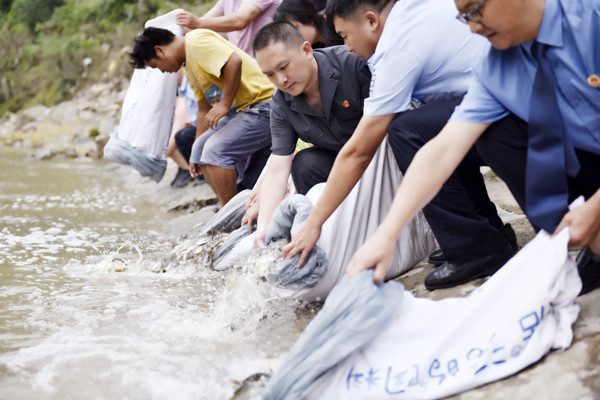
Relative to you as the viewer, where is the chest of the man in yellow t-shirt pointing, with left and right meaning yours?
facing to the left of the viewer

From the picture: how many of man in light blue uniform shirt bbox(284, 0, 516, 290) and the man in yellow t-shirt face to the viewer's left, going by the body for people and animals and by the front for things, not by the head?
2

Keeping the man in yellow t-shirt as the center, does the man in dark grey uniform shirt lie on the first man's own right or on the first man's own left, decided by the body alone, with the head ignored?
on the first man's own left

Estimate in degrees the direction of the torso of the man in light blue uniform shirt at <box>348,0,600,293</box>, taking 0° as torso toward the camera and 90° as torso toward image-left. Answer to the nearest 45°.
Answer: approximately 45°

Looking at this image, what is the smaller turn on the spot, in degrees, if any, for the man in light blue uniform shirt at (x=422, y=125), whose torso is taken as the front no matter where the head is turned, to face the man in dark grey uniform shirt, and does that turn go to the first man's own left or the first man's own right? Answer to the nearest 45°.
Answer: approximately 45° to the first man's own right

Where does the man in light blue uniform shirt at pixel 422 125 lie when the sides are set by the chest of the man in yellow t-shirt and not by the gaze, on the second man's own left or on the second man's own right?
on the second man's own left

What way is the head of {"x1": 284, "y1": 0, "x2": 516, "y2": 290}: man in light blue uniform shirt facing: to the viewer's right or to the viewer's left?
to the viewer's left

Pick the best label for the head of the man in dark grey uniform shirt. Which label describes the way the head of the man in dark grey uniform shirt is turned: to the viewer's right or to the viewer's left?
to the viewer's left

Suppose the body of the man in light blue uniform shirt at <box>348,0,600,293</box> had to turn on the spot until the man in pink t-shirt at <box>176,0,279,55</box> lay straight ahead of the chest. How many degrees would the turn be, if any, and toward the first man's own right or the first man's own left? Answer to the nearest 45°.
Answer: approximately 90° to the first man's own right

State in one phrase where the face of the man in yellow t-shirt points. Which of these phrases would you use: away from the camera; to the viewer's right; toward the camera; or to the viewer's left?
to the viewer's left

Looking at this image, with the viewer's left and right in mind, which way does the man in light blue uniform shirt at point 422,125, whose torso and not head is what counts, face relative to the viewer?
facing to the left of the viewer

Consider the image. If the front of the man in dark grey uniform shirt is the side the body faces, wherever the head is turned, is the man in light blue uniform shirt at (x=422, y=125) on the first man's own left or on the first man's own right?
on the first man's own left
